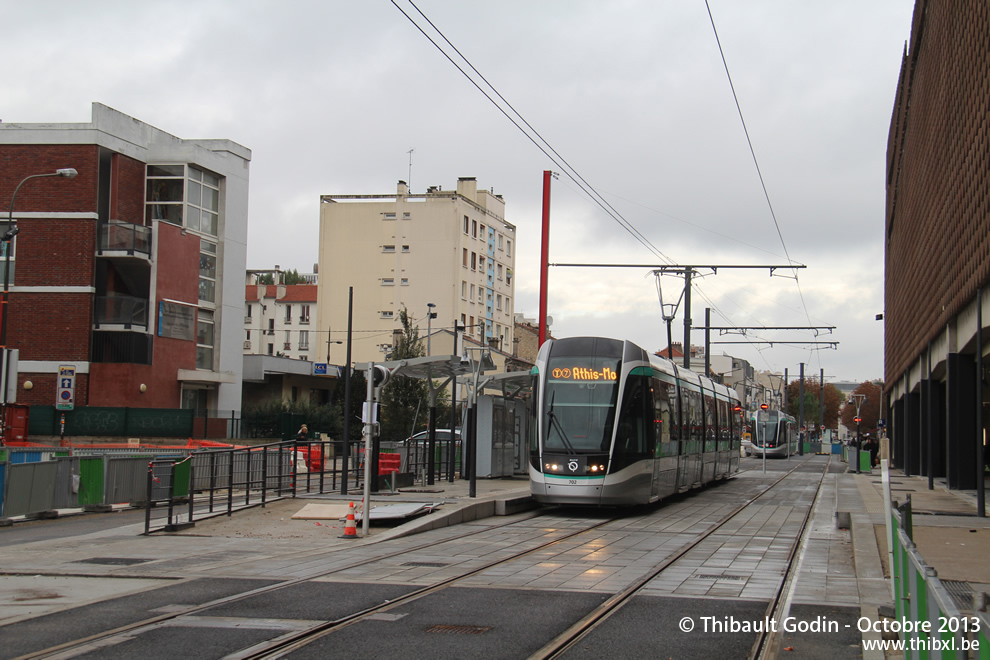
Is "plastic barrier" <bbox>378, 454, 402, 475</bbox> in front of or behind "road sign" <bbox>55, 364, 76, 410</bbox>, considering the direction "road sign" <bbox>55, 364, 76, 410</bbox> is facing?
in front

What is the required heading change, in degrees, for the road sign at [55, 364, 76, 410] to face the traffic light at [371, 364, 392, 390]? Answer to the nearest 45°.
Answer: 0° — it already faces it

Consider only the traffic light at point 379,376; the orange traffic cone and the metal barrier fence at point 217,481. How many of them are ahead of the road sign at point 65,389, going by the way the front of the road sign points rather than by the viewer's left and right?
3

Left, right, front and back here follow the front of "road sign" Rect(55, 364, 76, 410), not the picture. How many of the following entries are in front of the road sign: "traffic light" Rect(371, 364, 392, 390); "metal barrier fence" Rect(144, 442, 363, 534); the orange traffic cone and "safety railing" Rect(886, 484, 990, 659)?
4

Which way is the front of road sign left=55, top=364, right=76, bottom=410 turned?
toward the camera

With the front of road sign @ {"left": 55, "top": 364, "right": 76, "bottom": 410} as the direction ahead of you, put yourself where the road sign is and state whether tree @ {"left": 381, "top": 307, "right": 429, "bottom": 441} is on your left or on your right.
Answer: on your left

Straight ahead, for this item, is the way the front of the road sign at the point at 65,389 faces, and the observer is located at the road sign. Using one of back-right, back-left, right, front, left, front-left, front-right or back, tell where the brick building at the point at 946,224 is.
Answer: front-left

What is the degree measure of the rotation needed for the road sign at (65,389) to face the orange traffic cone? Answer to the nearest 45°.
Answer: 0° — it already faces it

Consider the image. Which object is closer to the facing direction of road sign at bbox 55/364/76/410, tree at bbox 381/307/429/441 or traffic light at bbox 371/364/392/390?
the traffic light

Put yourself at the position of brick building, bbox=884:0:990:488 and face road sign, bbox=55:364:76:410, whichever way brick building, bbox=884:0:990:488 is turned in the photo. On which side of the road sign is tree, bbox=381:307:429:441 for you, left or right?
right

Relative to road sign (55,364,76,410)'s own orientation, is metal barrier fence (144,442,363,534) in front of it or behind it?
in front

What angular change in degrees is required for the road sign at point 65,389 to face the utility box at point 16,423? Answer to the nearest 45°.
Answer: approximately 45° to its right

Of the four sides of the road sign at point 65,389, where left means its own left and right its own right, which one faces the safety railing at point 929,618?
front
